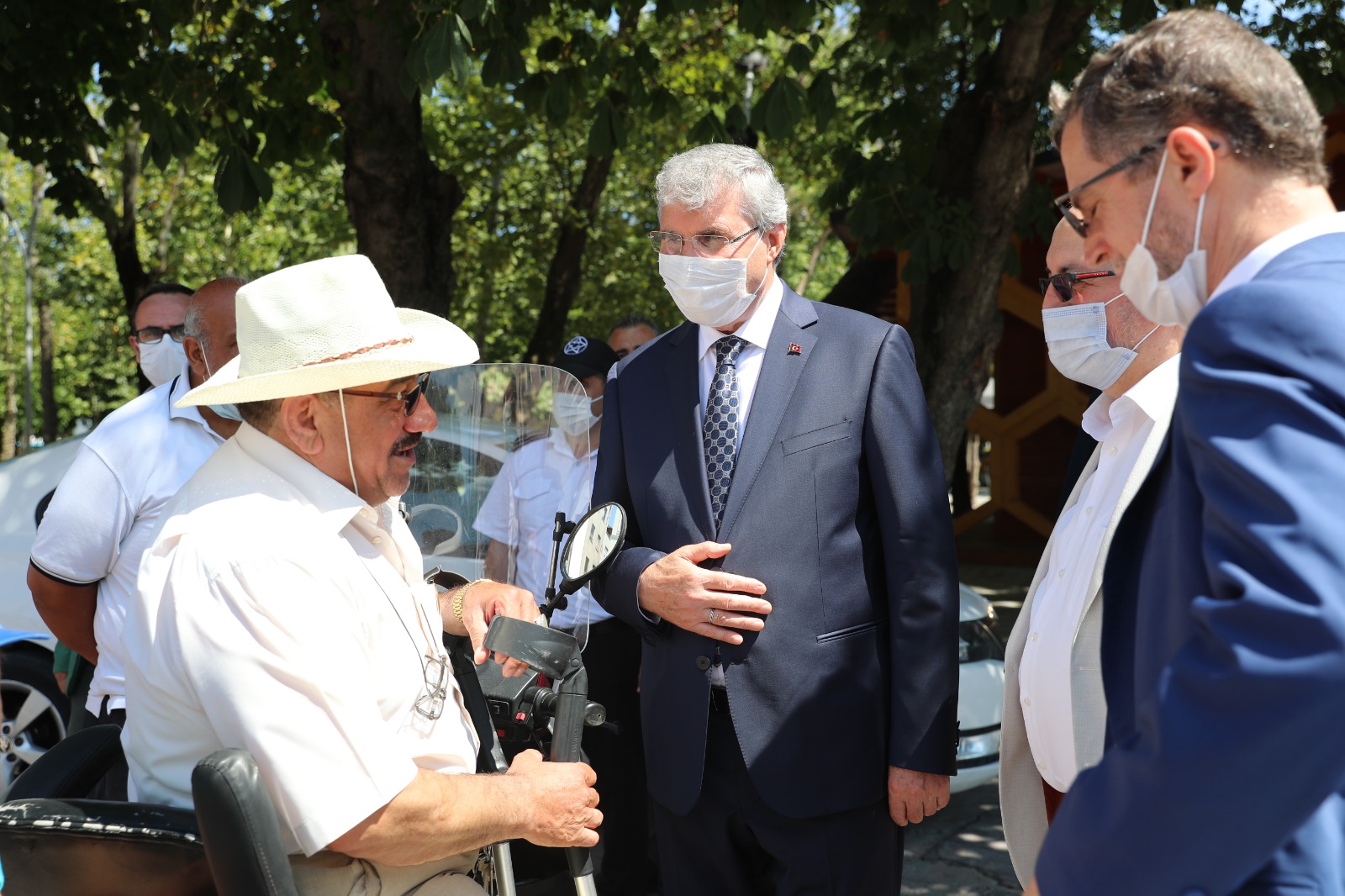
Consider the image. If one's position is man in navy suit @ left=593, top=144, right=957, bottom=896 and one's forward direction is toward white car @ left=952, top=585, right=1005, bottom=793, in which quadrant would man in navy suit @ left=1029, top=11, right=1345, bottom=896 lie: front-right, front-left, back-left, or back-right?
back-right

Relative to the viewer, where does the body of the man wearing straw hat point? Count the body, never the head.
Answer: to the viewer's right

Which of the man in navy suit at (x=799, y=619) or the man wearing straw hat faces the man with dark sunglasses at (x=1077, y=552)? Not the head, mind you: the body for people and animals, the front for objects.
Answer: the man wearing straw hat

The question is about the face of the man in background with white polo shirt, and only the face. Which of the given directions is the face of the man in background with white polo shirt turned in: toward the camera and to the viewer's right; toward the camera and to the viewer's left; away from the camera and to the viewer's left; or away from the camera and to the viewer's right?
toward the camera and to the viewer's right

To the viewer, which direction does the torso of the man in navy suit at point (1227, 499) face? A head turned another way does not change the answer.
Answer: to the viewer's left

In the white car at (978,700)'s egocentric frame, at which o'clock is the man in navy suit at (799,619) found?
The man in navy suit is roughly at 2 o'clock from the white car.

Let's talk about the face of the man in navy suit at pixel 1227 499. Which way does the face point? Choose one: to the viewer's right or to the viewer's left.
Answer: to the viewer's left

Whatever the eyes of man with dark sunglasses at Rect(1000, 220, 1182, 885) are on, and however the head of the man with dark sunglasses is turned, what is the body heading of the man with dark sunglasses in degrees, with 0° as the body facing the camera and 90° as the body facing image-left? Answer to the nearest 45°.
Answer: approximately 45°

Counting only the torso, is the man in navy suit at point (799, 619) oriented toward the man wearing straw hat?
yes

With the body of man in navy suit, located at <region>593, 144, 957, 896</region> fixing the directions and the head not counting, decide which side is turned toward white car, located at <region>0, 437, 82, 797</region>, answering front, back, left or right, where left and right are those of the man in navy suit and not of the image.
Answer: right

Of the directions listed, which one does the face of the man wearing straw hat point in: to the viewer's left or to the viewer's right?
to the viewer's right

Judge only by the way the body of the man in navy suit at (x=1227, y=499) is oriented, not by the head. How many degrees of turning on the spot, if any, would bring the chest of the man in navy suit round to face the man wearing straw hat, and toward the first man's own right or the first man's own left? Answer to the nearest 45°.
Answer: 0° — they already face them

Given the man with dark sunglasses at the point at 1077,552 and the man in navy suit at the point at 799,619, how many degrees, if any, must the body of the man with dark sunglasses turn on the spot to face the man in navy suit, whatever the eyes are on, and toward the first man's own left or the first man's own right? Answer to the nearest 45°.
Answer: approximately 45° to the first man's own right
